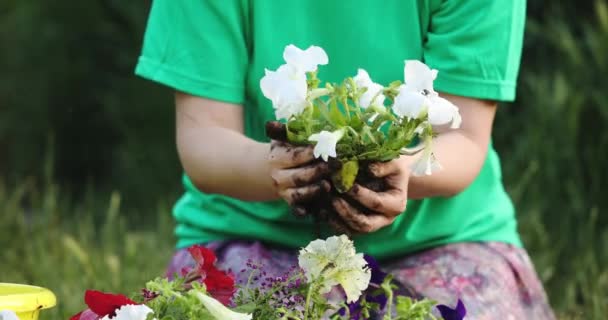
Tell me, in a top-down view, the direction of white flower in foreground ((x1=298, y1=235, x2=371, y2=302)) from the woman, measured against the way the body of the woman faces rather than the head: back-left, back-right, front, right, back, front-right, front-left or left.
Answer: front

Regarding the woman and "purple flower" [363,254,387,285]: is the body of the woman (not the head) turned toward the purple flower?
yes

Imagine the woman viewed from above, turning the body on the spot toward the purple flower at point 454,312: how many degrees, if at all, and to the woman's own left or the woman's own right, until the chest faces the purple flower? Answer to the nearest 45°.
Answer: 0° — they already face it

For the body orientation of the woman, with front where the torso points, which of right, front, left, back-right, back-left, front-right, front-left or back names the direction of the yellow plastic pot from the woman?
front-right

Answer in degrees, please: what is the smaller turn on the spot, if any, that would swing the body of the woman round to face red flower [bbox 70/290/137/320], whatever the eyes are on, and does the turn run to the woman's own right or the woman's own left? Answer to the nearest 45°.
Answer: approximately 45° to the woman's own right

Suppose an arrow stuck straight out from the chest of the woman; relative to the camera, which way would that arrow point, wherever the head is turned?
toward the camera

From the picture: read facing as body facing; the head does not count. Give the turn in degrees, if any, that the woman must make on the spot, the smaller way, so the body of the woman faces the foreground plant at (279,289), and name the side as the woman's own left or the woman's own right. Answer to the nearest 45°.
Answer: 0° — they already face it

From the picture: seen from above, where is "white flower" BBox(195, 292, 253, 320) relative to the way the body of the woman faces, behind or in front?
in front

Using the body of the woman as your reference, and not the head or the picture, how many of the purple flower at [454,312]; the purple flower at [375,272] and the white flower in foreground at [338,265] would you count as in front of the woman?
3

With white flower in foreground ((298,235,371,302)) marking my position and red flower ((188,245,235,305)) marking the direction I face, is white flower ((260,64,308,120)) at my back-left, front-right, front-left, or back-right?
front-right
